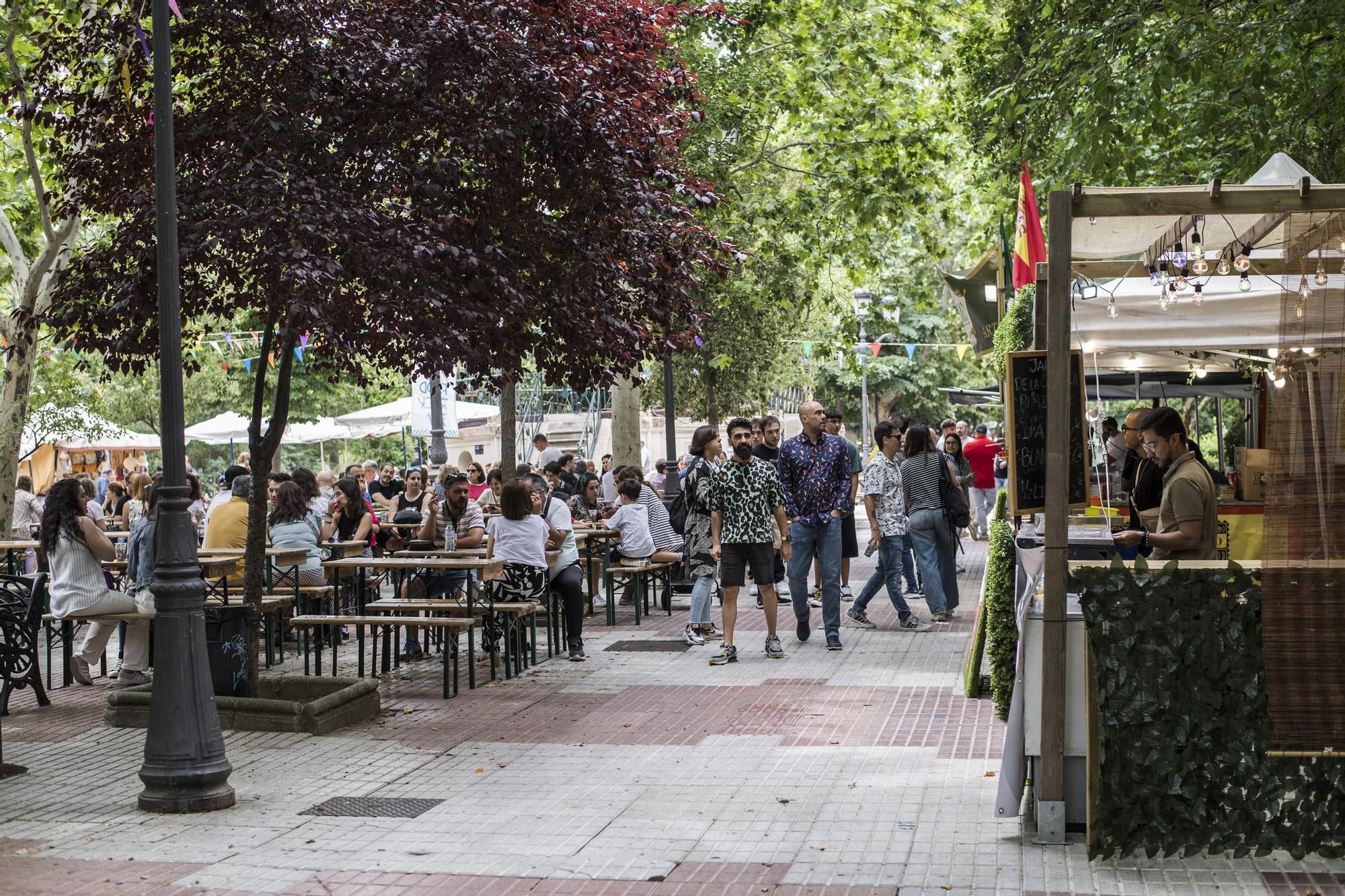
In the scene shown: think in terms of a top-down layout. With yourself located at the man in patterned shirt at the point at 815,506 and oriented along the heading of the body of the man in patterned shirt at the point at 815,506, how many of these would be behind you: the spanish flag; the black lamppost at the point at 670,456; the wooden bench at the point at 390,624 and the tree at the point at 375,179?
1

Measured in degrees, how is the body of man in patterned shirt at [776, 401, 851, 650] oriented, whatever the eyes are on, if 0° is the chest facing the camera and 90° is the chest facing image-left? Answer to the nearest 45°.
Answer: approximately 0°

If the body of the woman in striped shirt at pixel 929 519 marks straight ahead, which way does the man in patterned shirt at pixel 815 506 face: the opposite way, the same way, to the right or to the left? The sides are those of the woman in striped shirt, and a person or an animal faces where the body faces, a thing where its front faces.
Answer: the opposite way

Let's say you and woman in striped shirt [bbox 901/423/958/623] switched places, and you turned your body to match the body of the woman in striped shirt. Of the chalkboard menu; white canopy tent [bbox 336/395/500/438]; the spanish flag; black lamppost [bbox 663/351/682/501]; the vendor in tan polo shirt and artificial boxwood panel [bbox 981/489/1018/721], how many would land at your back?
4

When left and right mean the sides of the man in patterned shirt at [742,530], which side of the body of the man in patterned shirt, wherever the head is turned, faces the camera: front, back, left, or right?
front

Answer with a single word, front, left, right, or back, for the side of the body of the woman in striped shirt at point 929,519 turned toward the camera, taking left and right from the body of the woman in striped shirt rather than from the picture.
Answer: back

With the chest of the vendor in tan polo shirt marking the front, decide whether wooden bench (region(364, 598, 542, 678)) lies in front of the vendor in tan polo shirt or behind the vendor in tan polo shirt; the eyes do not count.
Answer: in front

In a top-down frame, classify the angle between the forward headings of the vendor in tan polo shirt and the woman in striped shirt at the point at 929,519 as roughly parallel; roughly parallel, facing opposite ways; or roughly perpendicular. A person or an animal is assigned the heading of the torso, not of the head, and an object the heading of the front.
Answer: roughly perpendicular

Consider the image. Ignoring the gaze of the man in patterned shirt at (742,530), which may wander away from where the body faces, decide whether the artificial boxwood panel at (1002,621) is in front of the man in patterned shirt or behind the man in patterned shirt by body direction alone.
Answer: in front

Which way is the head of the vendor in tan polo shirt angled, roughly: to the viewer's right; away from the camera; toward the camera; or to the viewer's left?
to the viewer's left

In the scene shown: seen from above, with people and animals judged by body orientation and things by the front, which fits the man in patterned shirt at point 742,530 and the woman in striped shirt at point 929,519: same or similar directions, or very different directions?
very different directions

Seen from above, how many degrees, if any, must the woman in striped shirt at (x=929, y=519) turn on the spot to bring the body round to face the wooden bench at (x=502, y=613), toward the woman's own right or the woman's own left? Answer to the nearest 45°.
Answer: approximately 135° to the woman's own left

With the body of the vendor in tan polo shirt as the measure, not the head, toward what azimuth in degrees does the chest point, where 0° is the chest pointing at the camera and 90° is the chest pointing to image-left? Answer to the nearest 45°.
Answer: approximately 90°
